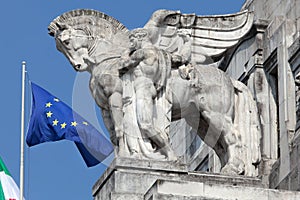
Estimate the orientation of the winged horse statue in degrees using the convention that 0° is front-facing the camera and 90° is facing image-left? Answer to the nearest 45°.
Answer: approximately 90°
